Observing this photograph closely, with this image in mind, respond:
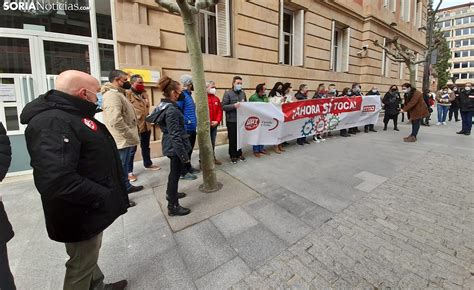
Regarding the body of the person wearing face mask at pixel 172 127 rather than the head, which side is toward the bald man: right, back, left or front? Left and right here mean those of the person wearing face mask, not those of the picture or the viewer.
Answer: right

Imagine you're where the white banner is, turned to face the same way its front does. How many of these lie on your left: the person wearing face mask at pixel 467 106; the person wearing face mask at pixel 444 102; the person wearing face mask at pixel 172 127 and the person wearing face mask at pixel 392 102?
3

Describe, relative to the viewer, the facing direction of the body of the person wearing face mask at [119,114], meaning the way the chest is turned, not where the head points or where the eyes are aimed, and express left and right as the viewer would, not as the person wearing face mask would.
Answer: facing to the right of the viewer

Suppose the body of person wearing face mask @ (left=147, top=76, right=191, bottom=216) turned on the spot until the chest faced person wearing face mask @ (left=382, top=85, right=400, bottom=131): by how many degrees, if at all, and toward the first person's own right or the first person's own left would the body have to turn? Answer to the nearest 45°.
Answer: approximately 45° to the first person's own left

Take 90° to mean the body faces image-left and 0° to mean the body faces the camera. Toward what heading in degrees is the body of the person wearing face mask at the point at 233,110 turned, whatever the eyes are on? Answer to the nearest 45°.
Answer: approximately 315°

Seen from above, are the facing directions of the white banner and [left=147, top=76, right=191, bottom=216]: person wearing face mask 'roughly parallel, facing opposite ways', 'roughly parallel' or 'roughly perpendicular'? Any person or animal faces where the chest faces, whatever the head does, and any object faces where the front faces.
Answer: roughly perpendicular

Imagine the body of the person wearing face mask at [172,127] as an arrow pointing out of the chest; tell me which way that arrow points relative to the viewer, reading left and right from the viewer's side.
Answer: facing to the right of the viewer

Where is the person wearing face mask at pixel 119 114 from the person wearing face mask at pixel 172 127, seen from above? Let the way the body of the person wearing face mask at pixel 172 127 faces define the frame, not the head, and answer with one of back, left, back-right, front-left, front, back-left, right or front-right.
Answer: back-left

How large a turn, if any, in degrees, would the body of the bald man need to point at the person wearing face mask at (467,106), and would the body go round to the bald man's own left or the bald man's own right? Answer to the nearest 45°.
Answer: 0° — they already face them

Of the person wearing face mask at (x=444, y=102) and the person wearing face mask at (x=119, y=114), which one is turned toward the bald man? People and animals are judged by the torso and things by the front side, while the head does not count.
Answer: the person wearing face mask at (x=444, y=102)

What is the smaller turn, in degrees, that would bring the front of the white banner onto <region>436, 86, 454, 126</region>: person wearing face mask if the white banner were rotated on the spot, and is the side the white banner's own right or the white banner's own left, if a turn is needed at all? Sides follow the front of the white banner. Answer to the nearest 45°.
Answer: approximately 90° to the white banner's own left
